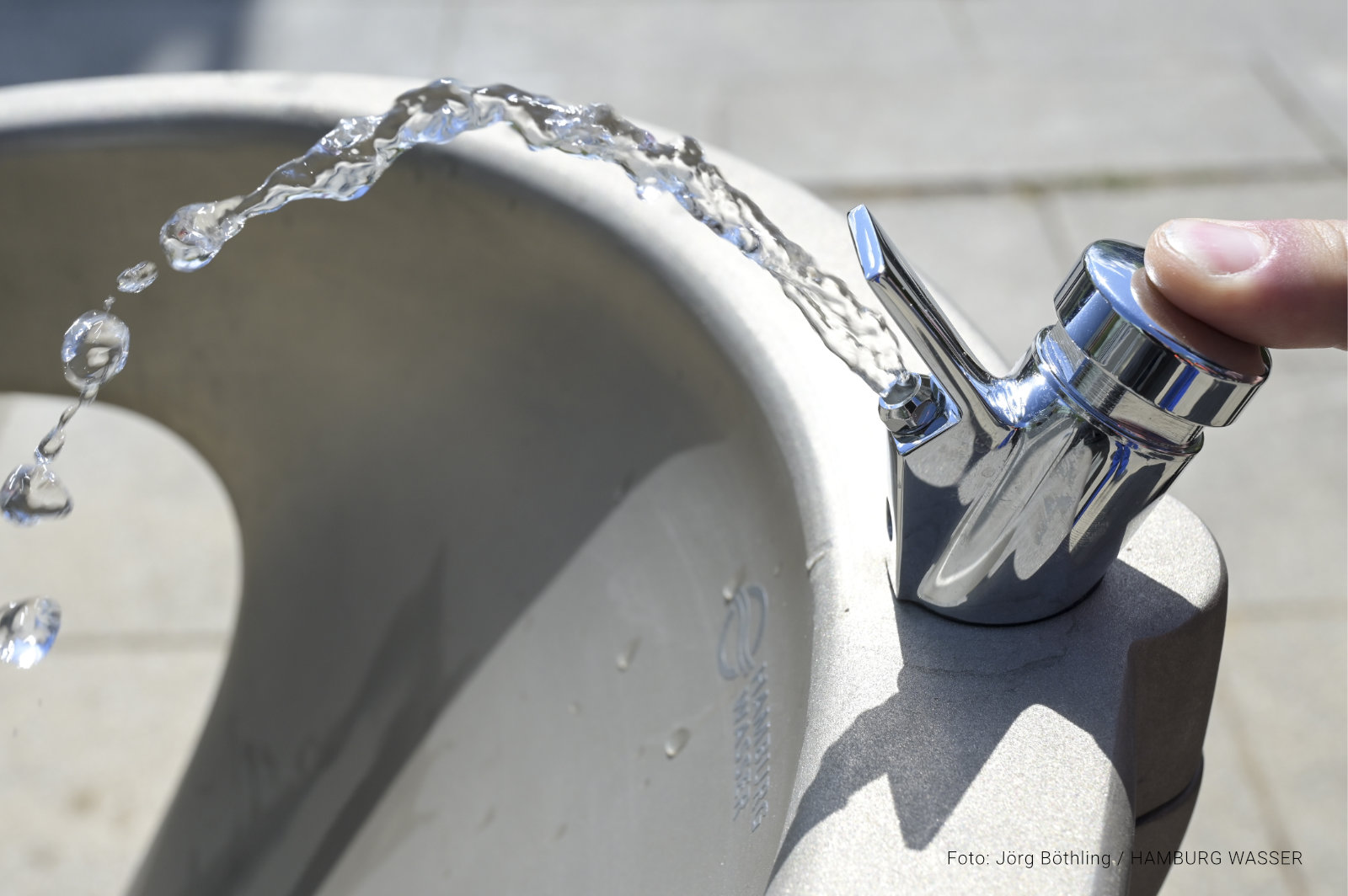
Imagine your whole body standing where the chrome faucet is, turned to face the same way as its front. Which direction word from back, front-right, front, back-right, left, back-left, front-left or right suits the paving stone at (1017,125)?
right

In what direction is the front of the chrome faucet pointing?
to the viewer's left

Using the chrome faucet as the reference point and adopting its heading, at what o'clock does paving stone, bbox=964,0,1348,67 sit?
The paving stone is roughly at 3 o'clock from the chrome faucet.
